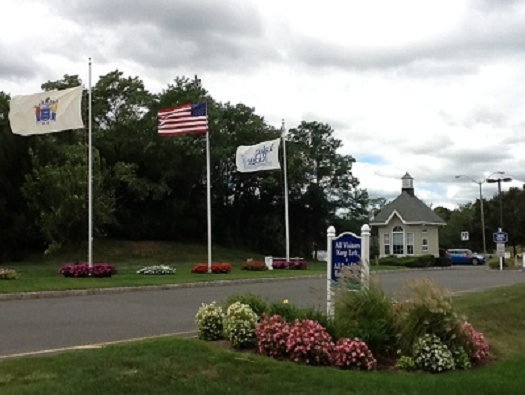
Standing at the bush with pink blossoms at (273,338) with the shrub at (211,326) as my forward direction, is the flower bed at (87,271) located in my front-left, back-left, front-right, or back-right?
front-right

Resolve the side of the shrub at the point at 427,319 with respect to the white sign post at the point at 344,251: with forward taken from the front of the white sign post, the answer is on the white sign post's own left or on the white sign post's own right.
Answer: on the white sign post's own left

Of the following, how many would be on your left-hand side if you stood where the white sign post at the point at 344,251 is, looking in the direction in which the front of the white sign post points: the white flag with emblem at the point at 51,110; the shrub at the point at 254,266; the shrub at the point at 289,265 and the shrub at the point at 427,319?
1

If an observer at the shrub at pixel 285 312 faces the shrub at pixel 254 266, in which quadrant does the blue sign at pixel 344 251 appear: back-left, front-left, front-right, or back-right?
front-right

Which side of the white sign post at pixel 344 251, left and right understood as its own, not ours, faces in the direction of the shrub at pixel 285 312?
front

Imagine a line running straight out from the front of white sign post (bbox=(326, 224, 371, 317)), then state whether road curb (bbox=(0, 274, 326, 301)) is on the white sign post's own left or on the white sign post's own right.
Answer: on the white sign post's own right

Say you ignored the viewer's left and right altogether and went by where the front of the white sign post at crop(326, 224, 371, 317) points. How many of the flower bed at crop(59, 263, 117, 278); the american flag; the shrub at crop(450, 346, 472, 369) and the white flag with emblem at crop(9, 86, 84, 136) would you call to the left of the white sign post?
1

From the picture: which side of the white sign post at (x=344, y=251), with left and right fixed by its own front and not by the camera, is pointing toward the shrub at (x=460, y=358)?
left

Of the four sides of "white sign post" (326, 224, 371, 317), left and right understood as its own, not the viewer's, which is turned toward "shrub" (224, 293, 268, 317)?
right

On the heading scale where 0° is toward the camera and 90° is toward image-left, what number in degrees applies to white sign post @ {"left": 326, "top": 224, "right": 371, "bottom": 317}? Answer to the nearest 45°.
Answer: approximately 45°

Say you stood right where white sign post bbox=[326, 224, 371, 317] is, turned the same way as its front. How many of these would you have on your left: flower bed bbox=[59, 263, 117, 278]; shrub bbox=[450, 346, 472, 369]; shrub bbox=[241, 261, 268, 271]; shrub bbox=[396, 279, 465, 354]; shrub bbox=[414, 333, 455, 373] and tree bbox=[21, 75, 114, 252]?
3

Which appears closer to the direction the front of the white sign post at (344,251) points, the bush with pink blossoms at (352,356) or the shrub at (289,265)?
the bush with pink blossoms

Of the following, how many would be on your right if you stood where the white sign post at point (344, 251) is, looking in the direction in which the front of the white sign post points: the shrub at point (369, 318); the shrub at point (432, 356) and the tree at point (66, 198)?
1
